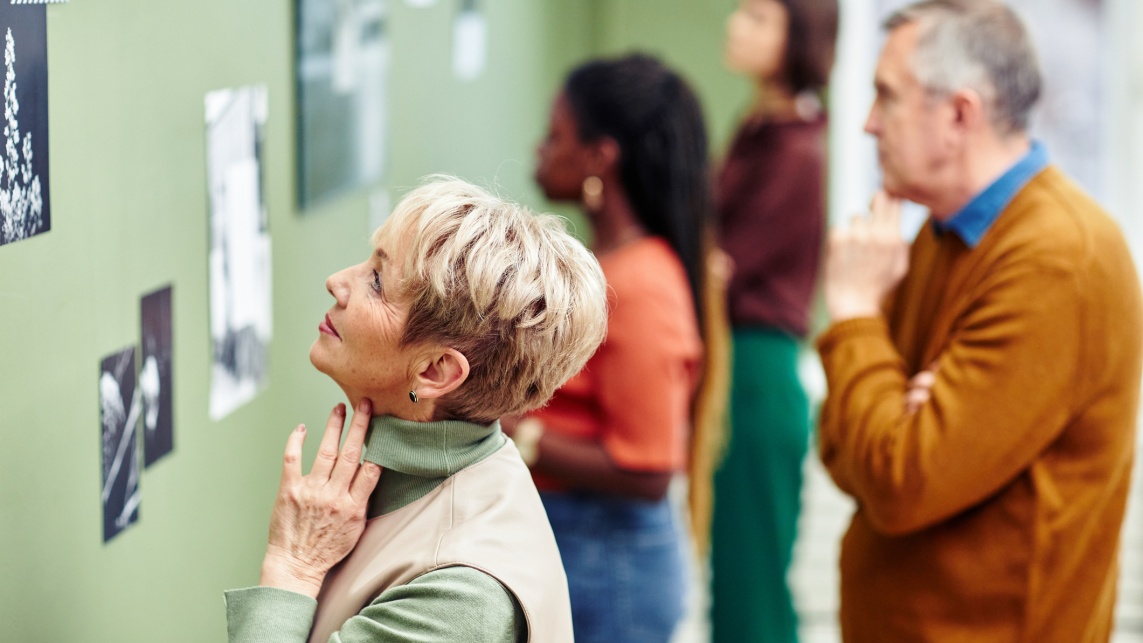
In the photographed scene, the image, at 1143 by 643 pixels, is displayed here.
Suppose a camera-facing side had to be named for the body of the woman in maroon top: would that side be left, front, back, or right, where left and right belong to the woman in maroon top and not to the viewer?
left

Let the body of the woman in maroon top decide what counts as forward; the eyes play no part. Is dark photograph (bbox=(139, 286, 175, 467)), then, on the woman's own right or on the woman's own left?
on the woman's own left

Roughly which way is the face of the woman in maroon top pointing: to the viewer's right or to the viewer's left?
to the viewer's left

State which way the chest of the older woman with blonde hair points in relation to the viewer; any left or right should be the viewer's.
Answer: facing to the left of the viewer

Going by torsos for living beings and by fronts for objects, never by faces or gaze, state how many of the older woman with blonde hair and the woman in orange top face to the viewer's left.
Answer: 2

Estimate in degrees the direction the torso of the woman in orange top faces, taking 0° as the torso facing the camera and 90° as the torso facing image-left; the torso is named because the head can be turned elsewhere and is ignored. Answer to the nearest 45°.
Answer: approximately 90°

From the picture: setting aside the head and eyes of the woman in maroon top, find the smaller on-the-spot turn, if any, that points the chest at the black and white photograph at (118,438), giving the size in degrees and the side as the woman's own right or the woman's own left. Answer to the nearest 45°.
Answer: approximately 90° to the woman's own left
